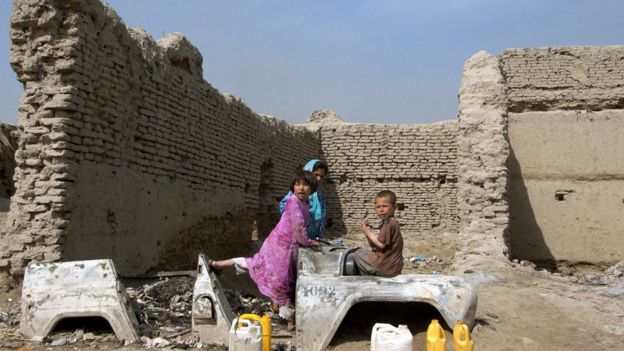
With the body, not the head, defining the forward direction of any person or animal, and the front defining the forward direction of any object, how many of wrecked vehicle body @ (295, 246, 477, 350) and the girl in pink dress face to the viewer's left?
0

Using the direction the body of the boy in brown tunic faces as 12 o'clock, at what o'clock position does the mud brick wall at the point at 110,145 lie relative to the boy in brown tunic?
The mud brick wall is roughly at 1 o'clock from the boy in brown tunic.

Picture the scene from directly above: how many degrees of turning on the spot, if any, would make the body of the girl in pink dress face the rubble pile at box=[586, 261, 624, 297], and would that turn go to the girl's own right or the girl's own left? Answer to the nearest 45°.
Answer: approximately 45° to the girl's own left

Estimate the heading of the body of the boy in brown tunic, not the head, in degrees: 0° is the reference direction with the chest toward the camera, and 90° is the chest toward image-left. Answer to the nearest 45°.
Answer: approximately 90°
